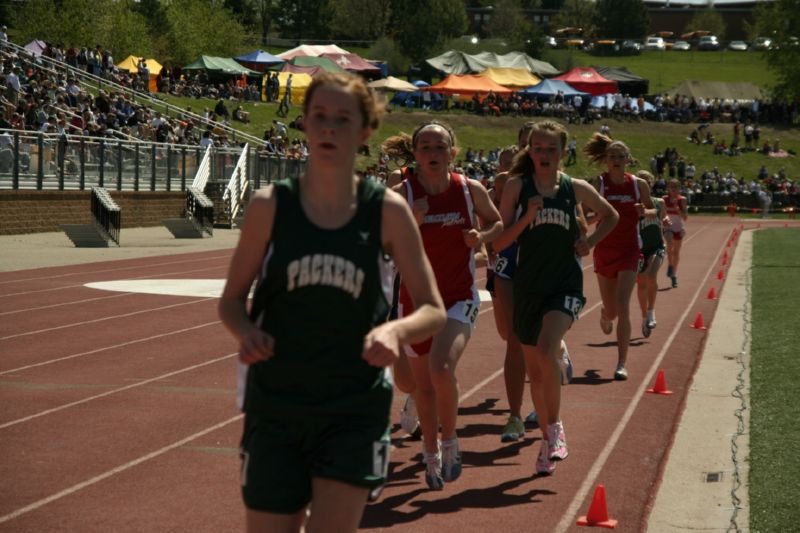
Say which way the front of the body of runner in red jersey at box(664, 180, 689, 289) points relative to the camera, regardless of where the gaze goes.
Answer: toward the camera

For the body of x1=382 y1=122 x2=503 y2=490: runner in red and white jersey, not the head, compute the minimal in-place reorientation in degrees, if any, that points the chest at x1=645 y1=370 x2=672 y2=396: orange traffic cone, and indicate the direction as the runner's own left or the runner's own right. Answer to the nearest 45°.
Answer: approximately 135° to the runner's own left

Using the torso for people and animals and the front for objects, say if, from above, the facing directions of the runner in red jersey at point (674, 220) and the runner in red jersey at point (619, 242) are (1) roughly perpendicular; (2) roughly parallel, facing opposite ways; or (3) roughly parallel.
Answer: roughly parallel

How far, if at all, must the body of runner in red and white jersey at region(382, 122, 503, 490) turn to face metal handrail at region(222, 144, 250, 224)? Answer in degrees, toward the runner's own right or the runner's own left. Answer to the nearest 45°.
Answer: approximately 180°

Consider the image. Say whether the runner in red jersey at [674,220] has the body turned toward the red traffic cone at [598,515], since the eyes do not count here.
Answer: yes

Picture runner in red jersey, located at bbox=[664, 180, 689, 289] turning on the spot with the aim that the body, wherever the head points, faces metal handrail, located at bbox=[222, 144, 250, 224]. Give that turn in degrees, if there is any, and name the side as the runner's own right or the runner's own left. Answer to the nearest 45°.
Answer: approximately 135° to the runner's own right

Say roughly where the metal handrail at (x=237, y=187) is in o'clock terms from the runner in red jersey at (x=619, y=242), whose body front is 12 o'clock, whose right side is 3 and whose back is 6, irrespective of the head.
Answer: The metal handrail is roughly at 5 o'clock from the runner in red jersey.

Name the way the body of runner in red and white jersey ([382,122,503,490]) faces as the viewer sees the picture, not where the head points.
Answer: toward the camera

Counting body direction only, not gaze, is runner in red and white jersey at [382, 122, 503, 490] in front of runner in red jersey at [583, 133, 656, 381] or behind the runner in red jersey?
in front

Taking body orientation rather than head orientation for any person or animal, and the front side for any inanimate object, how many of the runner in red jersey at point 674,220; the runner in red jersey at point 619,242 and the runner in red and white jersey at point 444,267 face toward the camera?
3

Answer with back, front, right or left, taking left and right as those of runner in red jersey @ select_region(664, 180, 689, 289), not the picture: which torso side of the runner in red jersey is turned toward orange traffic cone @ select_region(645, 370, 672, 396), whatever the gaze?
front

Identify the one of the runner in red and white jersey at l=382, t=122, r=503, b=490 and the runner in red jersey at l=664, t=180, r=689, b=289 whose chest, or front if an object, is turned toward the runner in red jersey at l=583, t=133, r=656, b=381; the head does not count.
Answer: the runner in red jersey at l=664, t=180, r=689, b=289

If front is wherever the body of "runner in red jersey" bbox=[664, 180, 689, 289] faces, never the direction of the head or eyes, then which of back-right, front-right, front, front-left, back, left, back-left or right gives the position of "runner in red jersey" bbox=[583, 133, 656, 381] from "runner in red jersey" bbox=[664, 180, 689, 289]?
front

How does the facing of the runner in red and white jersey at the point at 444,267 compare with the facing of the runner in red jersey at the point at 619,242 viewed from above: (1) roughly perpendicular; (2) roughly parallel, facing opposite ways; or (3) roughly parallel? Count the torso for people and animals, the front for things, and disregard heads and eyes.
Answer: roughly parallel

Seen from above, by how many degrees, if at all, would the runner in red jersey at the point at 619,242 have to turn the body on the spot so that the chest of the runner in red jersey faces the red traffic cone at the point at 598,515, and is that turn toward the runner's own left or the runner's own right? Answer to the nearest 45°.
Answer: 0° — they already face it
